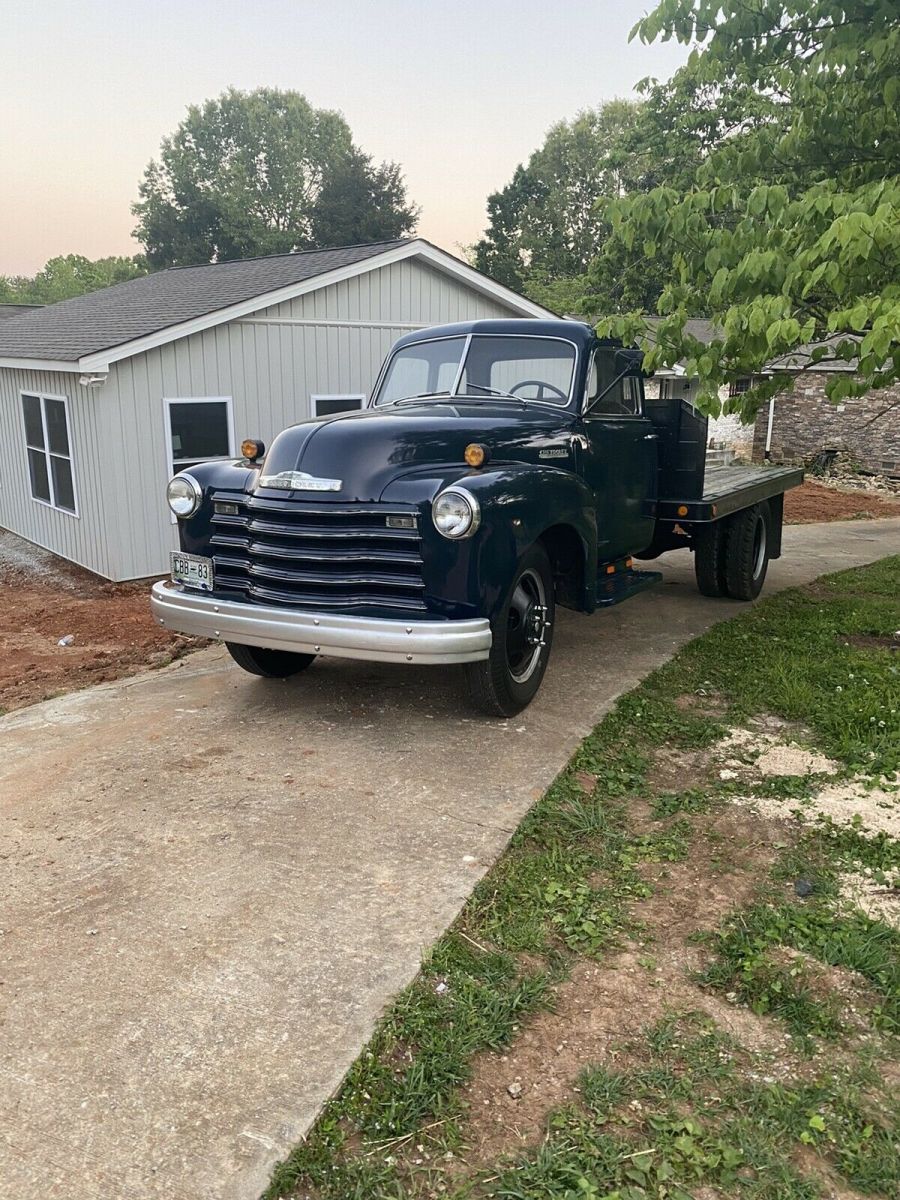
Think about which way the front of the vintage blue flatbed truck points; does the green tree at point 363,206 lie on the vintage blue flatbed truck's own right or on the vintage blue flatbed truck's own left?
on the vintage blue flatbed truck's own right

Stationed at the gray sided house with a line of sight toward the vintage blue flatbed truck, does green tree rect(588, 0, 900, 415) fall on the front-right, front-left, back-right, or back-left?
front-left

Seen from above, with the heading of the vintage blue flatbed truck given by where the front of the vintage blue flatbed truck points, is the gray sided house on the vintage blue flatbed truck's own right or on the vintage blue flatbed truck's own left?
on the vintage blue flatbed truck's own right

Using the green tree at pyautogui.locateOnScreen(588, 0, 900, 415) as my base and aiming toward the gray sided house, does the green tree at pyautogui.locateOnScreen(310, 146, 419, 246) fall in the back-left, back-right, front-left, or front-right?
front-right

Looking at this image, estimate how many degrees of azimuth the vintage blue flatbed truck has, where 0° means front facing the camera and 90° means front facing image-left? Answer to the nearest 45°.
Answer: approximately 45°

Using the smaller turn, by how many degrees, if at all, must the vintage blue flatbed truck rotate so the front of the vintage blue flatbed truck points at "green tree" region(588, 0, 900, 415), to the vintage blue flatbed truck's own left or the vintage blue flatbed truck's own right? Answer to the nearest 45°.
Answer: approximately 135° to the vintage blue flatbed truck's own left

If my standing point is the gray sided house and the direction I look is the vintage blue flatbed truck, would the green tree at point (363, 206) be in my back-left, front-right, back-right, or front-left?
back-left
